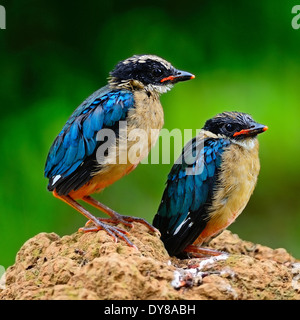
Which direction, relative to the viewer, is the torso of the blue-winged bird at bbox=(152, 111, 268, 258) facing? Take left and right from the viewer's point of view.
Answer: facing to the right of the viewer

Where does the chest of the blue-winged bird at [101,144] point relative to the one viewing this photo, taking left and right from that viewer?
facing to the right of the viewer

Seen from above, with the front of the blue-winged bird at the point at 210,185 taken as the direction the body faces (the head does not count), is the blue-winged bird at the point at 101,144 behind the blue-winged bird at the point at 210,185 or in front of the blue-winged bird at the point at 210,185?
behind

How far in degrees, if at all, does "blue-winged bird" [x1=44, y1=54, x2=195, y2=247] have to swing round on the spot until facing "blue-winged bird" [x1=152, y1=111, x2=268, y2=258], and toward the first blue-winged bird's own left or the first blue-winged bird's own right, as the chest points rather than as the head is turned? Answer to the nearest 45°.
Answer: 0° — it already faces it

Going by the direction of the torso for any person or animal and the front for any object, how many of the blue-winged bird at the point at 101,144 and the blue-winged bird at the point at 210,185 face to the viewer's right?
2
